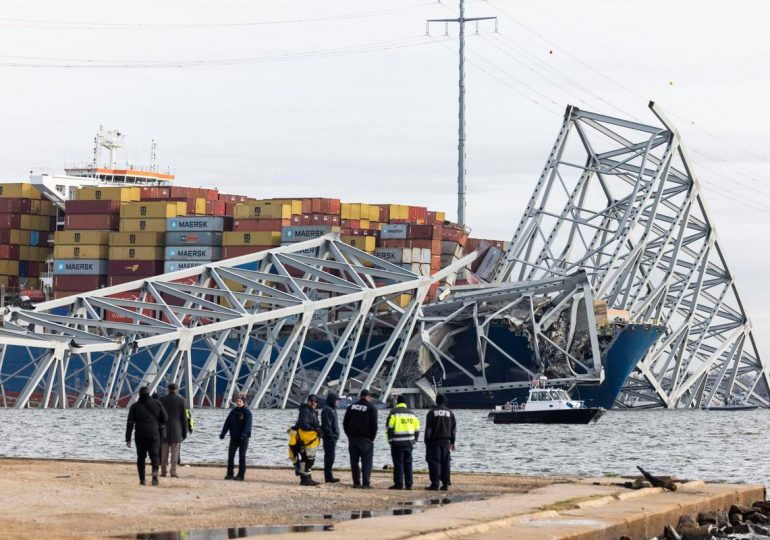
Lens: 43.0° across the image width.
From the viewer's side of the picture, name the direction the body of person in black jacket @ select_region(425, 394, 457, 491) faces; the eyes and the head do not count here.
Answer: away from the camera

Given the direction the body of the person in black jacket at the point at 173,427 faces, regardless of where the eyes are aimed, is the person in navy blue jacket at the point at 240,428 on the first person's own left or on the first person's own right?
on the first person's own right

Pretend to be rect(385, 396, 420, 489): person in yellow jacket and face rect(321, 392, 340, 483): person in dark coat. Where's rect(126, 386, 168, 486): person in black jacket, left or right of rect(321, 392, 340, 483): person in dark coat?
left

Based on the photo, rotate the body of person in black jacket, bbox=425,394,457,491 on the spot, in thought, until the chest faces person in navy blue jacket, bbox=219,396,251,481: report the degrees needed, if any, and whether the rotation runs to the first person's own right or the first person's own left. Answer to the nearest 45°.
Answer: approximately 90° to the first person's own left

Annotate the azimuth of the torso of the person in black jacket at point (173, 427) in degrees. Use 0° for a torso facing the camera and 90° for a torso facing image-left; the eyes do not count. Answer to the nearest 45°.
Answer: approximately 180°

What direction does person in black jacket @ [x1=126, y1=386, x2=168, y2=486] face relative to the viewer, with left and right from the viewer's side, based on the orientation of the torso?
facing away from the viewer

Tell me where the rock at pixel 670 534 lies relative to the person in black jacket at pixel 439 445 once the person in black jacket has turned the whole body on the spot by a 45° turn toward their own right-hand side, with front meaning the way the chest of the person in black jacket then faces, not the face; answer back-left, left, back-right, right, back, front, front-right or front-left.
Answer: right

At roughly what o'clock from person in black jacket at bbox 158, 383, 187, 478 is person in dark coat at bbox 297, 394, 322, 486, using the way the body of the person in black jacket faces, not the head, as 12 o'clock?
The person in dark coat is roughly at 4 o'clock from the person in black jacket.
